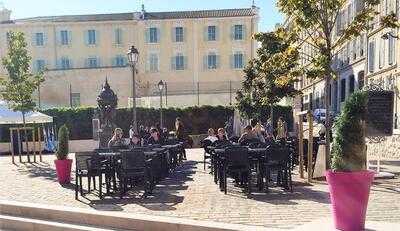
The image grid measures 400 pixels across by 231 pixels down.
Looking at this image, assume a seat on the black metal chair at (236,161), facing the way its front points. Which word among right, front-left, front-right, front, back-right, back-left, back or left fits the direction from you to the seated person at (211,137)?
front

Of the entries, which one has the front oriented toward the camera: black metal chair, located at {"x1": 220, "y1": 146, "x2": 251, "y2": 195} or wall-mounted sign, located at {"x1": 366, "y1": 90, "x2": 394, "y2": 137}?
the wall-mounted sign

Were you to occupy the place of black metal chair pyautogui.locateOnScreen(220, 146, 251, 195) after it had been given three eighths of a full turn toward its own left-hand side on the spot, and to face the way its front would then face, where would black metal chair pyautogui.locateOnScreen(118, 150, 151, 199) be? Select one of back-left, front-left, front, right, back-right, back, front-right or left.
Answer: front-right

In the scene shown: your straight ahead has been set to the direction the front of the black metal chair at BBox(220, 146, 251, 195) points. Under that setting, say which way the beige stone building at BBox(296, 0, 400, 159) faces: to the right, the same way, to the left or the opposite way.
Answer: to the left

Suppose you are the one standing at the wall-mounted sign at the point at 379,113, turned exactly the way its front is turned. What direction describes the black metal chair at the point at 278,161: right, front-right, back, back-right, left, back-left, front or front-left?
front-right

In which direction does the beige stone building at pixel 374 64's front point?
to the viewer's left

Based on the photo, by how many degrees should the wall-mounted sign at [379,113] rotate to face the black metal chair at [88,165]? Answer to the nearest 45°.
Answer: approximately 45° to its right

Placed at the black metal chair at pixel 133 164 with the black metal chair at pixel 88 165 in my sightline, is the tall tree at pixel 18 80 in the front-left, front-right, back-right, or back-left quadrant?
front-right

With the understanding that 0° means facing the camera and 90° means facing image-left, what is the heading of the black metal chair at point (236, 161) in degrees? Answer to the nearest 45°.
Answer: approximately 180°

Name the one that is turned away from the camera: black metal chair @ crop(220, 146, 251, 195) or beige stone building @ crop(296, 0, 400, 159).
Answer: the black metal chair

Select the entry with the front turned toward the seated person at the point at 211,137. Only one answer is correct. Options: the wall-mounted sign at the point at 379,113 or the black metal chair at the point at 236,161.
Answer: the black metal chair

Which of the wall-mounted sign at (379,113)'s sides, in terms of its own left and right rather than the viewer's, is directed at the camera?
front

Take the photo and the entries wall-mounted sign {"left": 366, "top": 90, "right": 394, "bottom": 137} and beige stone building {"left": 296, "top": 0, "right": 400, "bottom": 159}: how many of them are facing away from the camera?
0
